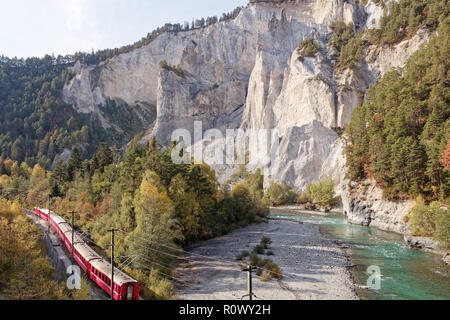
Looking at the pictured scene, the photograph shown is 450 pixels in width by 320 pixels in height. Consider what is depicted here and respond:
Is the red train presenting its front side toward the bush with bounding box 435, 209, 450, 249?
no

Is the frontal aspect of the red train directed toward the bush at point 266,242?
no

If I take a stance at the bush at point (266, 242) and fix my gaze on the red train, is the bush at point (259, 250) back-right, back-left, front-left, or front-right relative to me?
front-left

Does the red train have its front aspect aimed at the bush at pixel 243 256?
no
